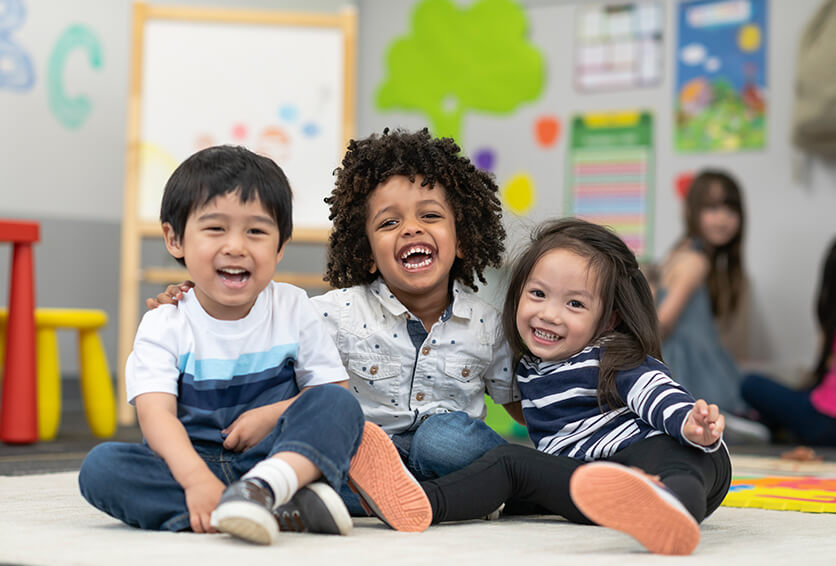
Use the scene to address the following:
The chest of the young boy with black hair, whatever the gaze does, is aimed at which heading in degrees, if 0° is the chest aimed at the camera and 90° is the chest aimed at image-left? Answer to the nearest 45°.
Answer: approximately 0°

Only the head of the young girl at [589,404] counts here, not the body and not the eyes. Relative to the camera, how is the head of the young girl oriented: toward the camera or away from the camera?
toward the camera

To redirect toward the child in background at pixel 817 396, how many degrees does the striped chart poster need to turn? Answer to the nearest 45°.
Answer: approximately 45° to its left

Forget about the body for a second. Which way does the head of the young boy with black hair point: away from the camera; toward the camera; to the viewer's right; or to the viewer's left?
toward the camera

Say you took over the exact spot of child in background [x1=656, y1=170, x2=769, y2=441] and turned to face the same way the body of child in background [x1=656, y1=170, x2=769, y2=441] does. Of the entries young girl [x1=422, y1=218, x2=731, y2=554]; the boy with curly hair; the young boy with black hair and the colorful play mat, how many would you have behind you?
0

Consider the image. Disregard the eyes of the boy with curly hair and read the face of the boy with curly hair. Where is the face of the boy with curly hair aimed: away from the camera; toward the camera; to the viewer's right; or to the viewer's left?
toward the camera

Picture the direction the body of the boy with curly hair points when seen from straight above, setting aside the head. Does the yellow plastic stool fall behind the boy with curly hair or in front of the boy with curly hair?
behind

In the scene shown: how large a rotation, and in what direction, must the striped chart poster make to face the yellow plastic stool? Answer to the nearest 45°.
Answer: approximately 45° to its right

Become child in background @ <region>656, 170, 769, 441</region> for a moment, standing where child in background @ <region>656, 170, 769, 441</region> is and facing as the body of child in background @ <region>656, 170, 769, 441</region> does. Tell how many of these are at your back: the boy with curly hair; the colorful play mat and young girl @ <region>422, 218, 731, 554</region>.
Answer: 0

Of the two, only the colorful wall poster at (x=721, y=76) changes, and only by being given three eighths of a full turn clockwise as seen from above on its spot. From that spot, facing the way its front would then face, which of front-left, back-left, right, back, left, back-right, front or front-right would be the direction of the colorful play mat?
back-left

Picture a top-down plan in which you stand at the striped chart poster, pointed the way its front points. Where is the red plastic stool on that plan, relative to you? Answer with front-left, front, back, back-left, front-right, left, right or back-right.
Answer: front-right

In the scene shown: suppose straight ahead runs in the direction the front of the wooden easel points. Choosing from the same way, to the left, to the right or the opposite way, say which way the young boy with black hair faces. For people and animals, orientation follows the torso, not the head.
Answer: the same way

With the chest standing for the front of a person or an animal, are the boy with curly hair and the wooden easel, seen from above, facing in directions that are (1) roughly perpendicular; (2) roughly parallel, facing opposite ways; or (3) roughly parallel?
roughly parallel

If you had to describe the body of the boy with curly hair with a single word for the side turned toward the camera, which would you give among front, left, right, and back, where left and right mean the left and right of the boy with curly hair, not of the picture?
front

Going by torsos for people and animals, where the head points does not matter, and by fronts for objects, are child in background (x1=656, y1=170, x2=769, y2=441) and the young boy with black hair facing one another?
no

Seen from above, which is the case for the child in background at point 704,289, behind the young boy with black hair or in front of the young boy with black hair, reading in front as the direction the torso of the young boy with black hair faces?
behind
